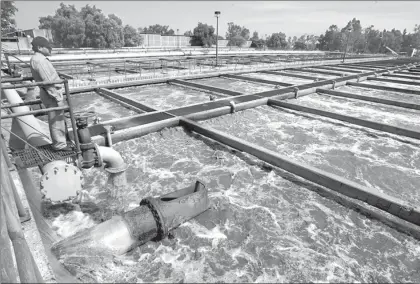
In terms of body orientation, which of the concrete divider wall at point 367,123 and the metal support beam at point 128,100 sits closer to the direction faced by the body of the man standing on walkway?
the concrete divider wall

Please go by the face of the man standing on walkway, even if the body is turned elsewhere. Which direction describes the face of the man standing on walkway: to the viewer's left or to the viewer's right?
to the viewer's right

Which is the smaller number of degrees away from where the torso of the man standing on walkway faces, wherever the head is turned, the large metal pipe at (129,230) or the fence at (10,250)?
the large metal pipe

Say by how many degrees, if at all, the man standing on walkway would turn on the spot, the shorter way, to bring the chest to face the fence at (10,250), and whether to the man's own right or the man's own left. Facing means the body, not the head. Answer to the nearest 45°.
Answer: approximately 90° to the man's own right

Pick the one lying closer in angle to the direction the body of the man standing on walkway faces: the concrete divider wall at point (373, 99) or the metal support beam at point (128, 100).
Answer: the concrete divider wall

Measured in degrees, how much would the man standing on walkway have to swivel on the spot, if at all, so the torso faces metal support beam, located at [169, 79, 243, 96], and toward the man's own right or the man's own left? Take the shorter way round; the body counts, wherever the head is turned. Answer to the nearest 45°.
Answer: approximately 45° to the man's own left

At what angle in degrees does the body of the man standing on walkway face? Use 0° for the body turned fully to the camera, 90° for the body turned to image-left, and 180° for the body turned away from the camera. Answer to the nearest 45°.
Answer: approximately 270°
